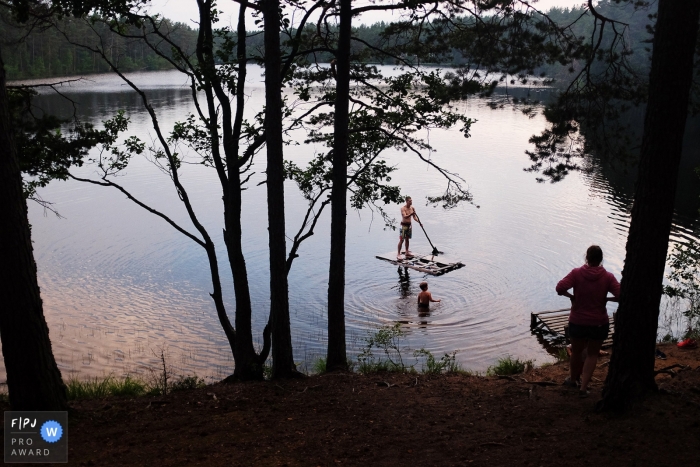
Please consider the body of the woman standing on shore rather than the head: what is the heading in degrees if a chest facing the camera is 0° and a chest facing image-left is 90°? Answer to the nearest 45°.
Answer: approximately 180°

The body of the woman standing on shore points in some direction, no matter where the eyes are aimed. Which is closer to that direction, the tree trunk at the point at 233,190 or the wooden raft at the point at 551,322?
the wooden raft

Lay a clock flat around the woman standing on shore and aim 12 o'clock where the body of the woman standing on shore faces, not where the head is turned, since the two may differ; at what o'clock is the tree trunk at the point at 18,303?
The tree trunk is roughly at 8 o'clock from the woman standing on shore.

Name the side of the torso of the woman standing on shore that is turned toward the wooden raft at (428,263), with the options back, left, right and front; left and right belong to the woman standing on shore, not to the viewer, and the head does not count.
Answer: front

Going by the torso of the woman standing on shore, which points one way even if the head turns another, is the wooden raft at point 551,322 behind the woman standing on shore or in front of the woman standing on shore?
in front

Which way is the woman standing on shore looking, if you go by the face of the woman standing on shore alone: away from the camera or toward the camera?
away from the camera

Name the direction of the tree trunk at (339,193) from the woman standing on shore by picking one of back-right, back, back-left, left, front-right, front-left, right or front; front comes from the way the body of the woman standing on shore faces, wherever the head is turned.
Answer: front-left
